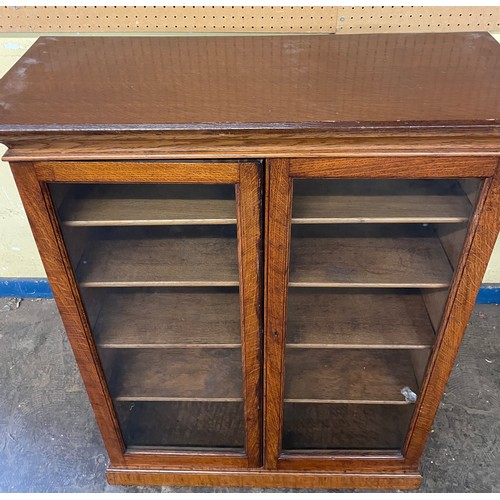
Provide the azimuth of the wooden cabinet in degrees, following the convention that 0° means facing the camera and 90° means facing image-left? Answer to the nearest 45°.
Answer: approximately 0°
